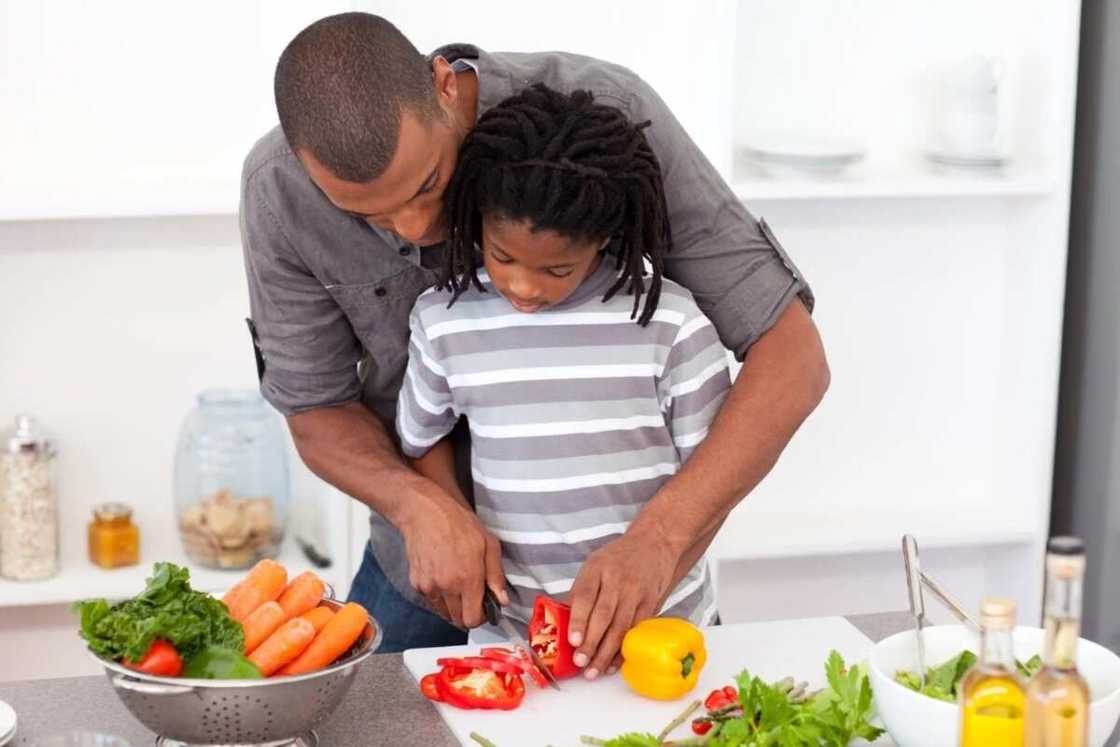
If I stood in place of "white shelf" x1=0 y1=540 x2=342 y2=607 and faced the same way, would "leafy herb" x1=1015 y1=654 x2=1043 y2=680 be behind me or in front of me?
in front

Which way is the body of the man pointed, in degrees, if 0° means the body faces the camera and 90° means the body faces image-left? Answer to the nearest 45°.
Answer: approximately 0°

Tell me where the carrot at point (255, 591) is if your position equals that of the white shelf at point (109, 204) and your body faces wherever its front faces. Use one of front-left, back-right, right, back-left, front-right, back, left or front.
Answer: front

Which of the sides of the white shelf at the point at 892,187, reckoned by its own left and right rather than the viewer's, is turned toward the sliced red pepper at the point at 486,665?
front

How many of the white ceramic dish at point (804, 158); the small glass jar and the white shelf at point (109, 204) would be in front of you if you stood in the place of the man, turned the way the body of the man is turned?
0

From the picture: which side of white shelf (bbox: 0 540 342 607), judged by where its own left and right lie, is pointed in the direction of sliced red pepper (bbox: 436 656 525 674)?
front

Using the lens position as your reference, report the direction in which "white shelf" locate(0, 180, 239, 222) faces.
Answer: facing the viewer

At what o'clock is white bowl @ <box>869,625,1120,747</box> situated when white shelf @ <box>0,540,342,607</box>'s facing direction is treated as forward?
The white bowl is roughly at 11 o'clock from the white shelf.

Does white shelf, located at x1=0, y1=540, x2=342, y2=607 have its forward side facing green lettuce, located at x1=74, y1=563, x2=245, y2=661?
yes

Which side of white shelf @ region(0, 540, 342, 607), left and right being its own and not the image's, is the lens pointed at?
front

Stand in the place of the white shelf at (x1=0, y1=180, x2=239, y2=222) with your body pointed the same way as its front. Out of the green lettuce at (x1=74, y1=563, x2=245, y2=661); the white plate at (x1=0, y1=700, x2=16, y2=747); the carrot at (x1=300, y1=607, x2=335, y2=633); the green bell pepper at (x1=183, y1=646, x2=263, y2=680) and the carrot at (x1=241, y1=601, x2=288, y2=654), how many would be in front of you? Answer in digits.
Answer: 5

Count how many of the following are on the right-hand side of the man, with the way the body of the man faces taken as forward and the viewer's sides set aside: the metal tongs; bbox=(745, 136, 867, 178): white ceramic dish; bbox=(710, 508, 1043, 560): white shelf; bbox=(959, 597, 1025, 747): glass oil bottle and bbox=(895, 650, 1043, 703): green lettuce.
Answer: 0

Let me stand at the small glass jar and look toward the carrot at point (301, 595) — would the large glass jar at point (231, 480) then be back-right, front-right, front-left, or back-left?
front-left

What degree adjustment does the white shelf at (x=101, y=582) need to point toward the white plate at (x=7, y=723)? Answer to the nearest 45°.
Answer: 0° — it already faces it

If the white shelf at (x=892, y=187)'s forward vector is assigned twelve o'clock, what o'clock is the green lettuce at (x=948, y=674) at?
The green lettuce is roughly at 12 o'clock from the white shelf.

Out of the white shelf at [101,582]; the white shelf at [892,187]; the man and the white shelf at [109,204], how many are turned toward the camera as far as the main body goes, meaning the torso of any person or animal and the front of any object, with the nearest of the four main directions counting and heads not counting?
4

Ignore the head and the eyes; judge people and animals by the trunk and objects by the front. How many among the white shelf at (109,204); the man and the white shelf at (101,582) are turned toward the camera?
3
